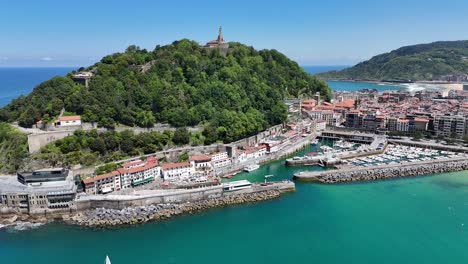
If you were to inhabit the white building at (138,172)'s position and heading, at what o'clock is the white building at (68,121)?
the white building at (68,121) is roughly at 6 o'clock from the white building at (138,172).

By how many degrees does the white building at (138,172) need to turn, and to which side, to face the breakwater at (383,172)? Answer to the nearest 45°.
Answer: approximately 45° to its left

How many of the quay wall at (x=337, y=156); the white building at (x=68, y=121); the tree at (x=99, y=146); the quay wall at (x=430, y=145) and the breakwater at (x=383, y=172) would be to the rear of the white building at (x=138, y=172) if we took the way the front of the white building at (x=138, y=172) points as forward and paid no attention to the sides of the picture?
2

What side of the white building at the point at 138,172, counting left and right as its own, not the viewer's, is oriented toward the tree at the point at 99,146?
back

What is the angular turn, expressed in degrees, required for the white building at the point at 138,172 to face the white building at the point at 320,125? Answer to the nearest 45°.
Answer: approximately 90° to its left

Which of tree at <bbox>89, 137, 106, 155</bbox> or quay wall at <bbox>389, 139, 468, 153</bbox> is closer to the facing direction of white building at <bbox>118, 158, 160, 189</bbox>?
the quay wall

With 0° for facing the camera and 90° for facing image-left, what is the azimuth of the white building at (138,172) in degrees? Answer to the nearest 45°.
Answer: approximately 315°

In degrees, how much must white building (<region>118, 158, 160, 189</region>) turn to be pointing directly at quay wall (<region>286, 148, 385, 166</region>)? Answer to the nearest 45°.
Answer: approximately 45° to its left

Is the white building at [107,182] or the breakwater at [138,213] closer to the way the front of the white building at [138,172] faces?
the breakwater

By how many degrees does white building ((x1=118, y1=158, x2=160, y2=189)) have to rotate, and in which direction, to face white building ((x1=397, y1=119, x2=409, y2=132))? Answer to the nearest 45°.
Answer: approximately 45° to its left

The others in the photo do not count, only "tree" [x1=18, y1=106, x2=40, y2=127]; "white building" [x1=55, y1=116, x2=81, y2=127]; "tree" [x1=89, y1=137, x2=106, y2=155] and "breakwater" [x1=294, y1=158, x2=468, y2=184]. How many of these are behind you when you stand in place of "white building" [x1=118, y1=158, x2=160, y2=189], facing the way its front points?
3

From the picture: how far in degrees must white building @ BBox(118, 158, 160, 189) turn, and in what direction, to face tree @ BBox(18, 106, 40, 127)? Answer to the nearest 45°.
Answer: approximately 180°

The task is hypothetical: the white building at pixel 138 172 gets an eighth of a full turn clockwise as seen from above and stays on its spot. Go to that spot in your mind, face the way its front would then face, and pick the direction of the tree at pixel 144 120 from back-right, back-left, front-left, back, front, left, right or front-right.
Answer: back
